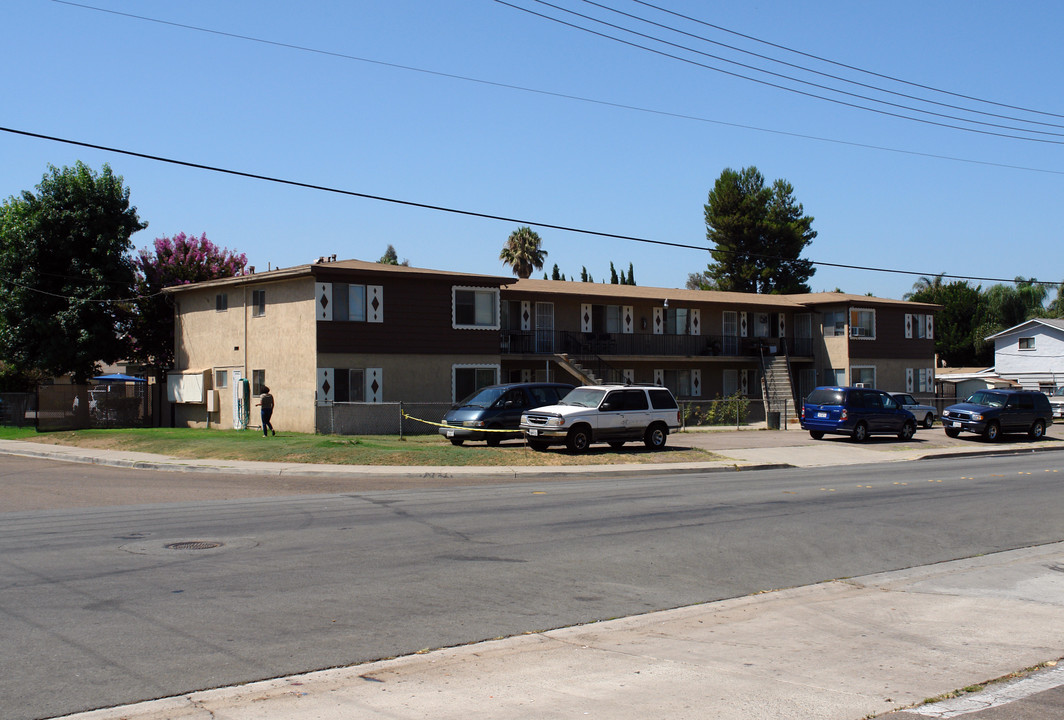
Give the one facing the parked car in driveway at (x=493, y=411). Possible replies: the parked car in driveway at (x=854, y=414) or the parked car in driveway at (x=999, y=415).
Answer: the parked car in driveway at (x=999, y=415)

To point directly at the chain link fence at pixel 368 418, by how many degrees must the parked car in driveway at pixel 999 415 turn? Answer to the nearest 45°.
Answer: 0° — it already faces it

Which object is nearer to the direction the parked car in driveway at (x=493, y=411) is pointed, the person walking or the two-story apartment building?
the person walking

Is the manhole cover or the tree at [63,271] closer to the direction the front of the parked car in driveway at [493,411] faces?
the manhole cover

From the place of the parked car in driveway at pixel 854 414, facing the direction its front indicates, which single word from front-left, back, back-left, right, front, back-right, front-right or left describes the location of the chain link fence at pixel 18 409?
back-left

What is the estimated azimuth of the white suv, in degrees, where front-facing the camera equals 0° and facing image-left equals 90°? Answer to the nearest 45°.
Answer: approximately 45°

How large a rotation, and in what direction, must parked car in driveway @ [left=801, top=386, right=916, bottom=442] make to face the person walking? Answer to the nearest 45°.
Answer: approximately 180°

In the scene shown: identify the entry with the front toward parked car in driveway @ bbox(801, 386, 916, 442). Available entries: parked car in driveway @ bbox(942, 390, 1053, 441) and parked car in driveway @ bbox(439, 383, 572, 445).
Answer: parked car in driveway @ bbox(942, 390, 1053, 441)

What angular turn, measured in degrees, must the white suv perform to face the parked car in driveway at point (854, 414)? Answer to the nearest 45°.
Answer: approximately 180°

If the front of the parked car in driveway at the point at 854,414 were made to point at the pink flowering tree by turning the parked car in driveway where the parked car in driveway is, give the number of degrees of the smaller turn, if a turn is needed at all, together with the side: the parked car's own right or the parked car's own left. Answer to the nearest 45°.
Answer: approximately 135° to the parked car's own left

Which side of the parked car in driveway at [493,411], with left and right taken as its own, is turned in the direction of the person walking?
right

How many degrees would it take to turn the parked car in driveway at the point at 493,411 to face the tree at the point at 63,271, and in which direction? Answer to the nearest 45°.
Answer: approximately 90° to its right

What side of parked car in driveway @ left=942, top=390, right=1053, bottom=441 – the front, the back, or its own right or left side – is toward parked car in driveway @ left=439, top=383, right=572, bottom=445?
front

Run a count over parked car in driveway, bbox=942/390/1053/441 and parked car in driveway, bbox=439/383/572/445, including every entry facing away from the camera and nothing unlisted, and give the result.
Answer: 0

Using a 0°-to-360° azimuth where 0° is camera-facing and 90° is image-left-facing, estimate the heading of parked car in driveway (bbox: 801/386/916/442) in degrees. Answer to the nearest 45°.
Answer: approximately 225°

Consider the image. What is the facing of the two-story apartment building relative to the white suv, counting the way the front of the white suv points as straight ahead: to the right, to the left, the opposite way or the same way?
to the left
